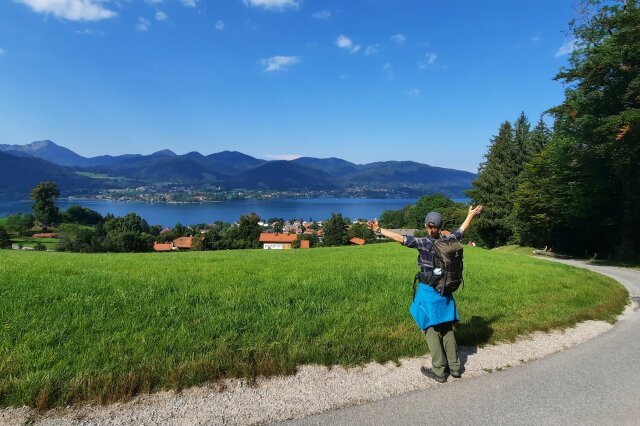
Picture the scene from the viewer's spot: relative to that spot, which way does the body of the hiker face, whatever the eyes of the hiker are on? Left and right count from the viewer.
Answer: facing away from the viewer and to the left of the viewer

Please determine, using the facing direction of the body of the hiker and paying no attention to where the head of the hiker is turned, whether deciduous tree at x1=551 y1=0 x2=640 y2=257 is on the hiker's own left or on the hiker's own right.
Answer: on the hiker's own right
